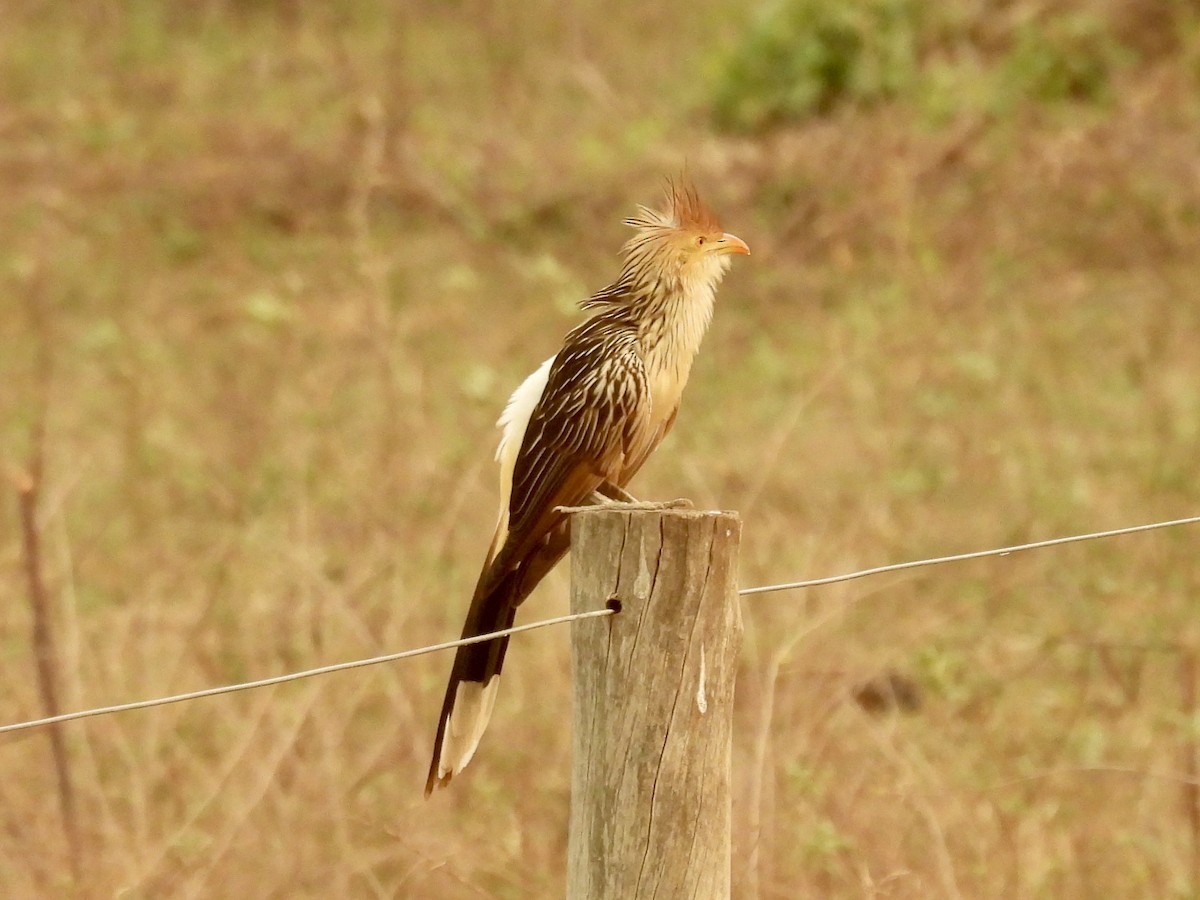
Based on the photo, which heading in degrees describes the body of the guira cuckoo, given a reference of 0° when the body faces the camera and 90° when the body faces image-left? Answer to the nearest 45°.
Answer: approximately 270°
